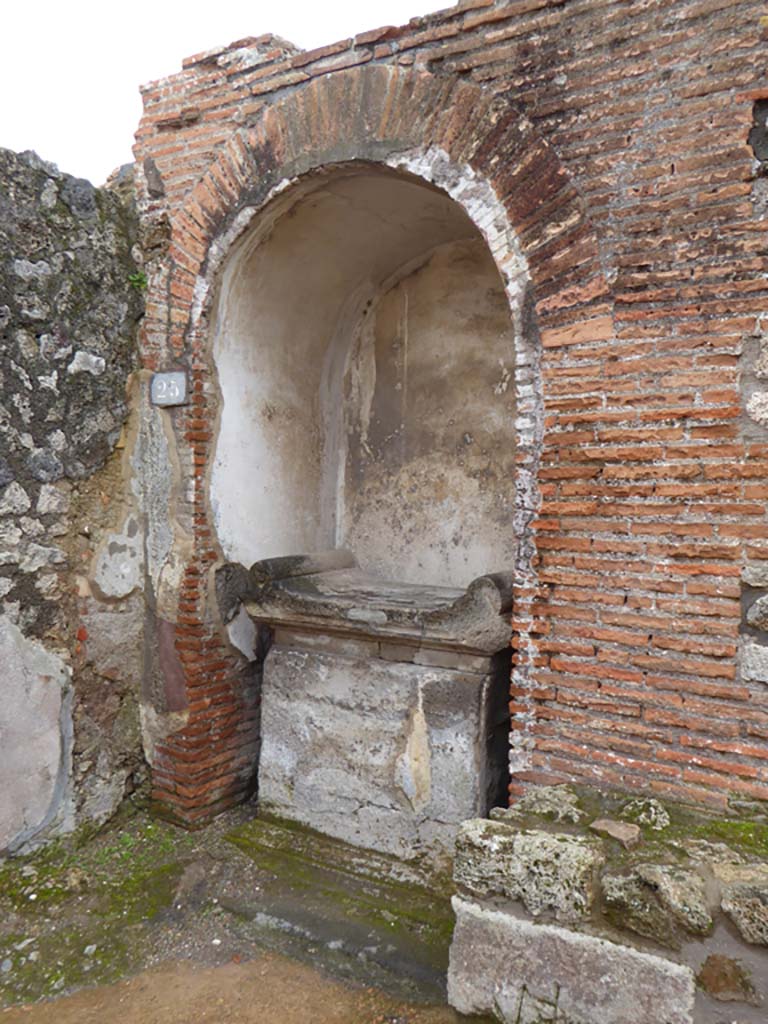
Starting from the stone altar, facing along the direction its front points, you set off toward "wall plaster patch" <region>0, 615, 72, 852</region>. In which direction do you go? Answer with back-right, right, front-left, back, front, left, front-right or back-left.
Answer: front-right

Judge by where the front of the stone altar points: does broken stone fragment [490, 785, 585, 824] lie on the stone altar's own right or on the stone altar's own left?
on the stone altar's own left

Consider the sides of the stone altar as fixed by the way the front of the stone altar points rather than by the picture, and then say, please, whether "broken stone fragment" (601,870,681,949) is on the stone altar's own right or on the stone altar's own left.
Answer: on the stone altar's own left

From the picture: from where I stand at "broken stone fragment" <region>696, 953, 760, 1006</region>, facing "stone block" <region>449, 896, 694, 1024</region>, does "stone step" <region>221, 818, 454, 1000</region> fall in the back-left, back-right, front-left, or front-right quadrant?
front-right

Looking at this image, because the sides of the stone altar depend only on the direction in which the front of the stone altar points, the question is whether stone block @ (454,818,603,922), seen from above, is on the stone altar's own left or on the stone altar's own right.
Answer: on the stone altar's own left

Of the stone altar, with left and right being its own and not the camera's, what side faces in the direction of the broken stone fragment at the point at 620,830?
left

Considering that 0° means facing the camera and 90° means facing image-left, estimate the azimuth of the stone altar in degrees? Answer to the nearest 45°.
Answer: approximately 45°
